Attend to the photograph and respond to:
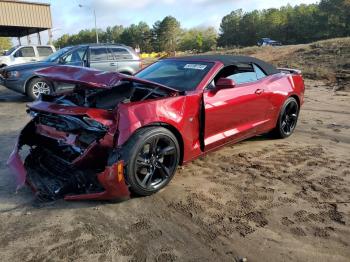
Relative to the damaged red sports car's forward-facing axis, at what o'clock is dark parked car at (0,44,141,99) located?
The dark parked car is roughly at 4 o'clock from the damaged red sports car.

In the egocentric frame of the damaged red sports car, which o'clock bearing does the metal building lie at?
The metal building is roughly at 4 o'clock from the damaged red sports car.

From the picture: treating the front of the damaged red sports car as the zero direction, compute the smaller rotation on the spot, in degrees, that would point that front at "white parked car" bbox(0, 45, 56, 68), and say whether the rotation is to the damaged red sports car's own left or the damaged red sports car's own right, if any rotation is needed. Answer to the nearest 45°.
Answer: approximately 135° to the damaged red sports car's own right

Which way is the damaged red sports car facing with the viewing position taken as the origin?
facing the viewer and to the left of the viewer
